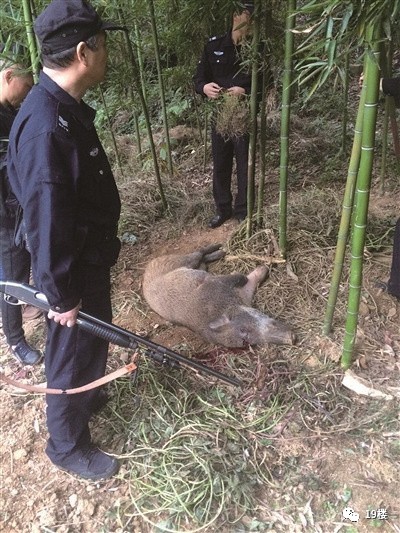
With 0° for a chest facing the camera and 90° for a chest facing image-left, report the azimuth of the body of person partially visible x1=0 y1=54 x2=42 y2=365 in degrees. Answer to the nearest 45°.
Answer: approximately 270°

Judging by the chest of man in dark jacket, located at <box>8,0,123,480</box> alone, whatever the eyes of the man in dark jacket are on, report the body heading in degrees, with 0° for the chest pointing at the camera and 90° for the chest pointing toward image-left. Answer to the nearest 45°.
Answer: approximately 270°

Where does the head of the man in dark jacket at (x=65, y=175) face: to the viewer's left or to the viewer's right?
to the viewer's right

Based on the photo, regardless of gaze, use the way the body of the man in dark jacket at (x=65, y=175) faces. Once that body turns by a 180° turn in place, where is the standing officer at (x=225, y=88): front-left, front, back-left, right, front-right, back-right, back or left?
back-right

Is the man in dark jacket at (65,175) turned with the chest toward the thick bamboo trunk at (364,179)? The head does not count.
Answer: yes

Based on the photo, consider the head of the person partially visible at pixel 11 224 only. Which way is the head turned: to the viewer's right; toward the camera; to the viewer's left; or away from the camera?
to the viewer's right

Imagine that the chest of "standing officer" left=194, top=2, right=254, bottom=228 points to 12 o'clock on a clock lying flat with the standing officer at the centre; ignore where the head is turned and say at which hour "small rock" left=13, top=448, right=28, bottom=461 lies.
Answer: The small rock is roughly at 1 o'clock from the standing officer.

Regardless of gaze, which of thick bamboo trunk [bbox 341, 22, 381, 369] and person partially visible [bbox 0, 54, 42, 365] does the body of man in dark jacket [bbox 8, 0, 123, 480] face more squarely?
the thick bamboo trunk

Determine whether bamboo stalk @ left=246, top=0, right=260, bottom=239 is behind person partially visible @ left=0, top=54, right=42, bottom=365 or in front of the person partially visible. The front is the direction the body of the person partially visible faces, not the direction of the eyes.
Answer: in front

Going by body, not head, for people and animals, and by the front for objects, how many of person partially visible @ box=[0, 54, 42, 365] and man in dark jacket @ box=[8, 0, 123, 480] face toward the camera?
0

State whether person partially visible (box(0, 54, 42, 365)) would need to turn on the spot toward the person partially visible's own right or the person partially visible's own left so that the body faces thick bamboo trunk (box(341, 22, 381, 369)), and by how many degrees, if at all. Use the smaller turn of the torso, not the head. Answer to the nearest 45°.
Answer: approximately 45° to the person partially visible's own right
